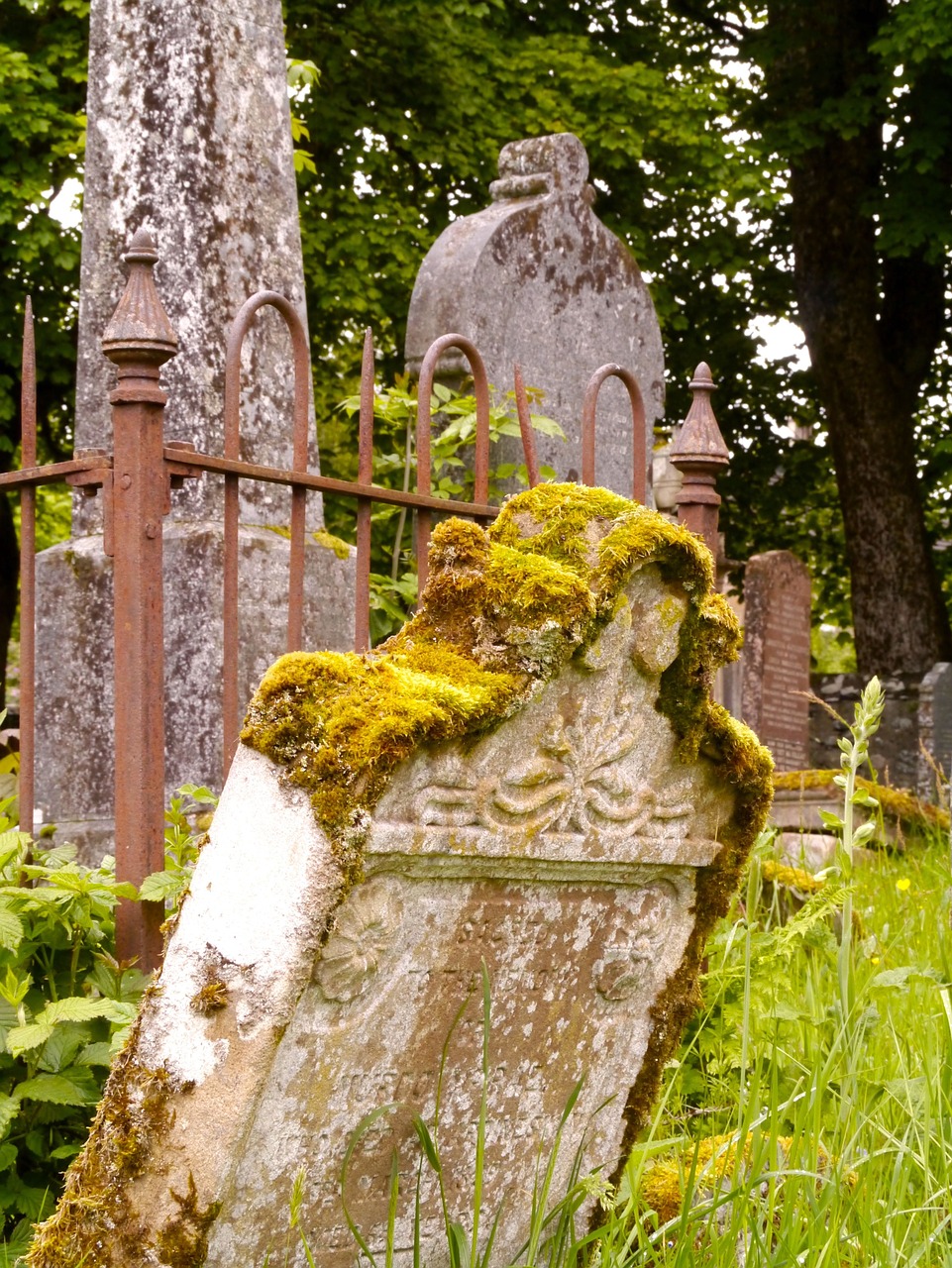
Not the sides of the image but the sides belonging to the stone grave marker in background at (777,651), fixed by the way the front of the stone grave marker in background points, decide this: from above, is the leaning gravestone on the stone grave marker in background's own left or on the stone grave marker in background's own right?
on the stone grave marker in background's own right

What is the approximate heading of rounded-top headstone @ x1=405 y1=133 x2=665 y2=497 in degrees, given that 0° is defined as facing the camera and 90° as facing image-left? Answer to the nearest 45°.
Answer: approximately 315°

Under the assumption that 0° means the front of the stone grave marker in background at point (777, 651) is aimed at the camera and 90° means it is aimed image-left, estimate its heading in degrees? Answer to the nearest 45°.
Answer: approximately 315°

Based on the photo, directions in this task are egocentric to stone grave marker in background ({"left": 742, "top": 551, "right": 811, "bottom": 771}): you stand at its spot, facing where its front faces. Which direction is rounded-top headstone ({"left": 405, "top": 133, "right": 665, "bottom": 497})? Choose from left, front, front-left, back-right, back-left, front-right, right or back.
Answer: front-right

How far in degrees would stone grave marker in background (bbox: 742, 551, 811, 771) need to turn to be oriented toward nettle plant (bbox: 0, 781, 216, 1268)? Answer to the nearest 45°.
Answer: approximately 45° to its right

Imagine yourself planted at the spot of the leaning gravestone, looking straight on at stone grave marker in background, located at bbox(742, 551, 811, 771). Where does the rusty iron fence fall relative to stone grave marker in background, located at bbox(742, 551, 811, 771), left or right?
left

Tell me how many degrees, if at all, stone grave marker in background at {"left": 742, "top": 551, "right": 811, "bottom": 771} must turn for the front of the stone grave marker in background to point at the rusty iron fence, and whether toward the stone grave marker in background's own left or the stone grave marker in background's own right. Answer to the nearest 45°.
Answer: approximately 45° to the stone grave marker in background's own right
